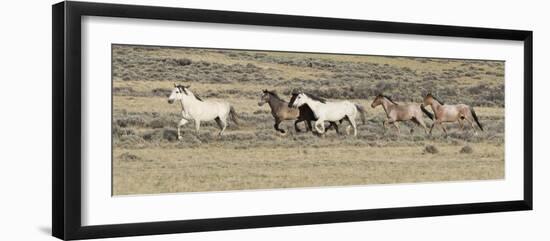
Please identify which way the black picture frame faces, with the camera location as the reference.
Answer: facing the viewer and to the right of the viewer
